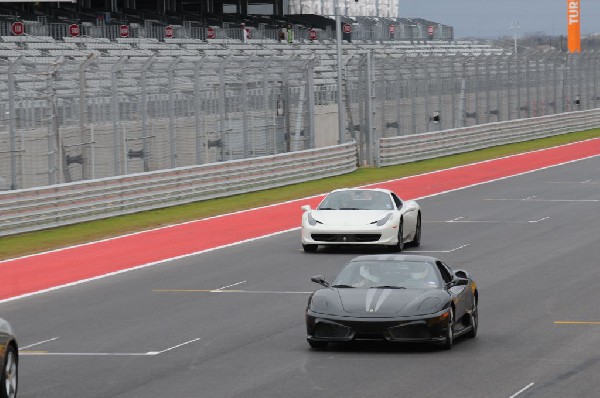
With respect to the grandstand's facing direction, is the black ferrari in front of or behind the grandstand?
in front

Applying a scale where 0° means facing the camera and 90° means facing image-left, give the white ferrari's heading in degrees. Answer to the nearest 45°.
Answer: approximately 0°

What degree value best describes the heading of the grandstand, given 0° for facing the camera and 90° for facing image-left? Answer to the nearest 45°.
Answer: approximately 315°

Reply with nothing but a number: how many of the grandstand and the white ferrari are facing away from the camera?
0

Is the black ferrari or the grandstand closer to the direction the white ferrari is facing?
the black ferrari

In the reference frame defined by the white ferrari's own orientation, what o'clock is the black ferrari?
The black ferrari is roughly at 12 o'clock from the white ferrari.
